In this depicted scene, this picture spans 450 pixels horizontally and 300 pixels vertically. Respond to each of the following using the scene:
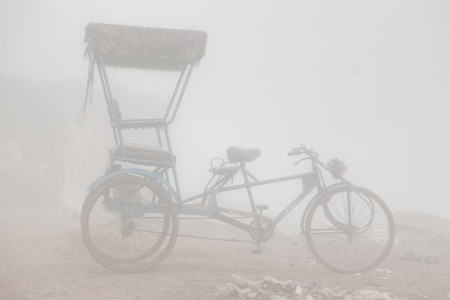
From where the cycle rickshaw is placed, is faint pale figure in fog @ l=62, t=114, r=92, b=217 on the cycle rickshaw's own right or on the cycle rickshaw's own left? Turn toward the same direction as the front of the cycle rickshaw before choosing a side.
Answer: on the cycle rickshaw's own left

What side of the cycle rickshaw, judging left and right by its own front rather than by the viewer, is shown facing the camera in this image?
right
